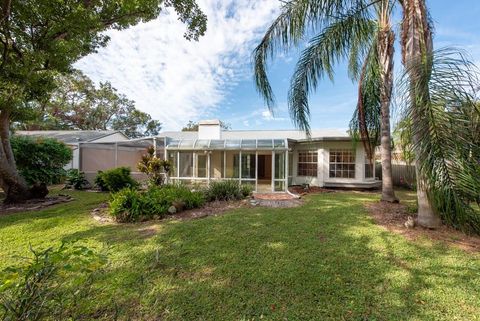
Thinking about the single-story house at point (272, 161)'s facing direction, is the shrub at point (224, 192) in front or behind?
in front

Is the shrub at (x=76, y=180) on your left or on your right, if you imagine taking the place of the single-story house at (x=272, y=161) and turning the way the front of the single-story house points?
on your right

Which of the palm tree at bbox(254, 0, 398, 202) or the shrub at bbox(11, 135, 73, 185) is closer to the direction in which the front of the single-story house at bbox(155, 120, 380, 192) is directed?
the palm tree

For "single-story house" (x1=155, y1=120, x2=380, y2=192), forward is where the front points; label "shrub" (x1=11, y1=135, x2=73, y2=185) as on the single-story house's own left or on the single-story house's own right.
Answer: on the single-story house's own right

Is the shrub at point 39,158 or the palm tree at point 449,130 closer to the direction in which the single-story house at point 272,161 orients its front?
the palm tree

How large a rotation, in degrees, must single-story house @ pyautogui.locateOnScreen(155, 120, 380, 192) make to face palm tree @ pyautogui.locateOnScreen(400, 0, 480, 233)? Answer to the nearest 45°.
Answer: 0° — it already faces it

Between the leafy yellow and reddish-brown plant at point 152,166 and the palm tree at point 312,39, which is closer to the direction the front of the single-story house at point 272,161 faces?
the palm tree

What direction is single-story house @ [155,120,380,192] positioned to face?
toward the camera

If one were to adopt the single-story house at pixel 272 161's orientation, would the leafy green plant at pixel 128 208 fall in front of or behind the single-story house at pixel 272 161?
in front
